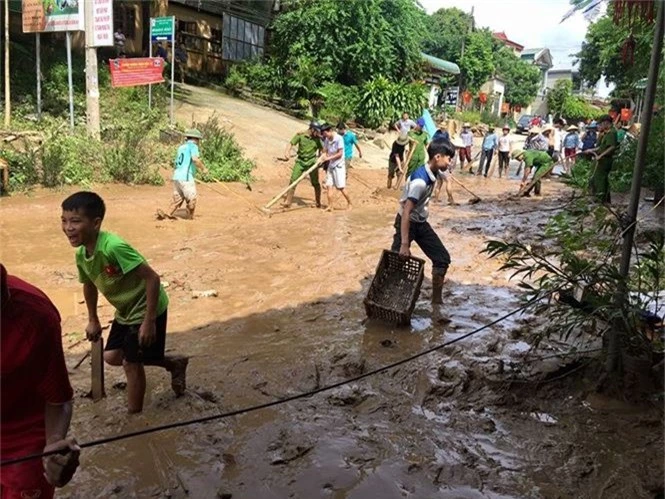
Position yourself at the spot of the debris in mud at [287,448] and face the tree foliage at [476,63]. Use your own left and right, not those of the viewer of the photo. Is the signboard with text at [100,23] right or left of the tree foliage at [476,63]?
left

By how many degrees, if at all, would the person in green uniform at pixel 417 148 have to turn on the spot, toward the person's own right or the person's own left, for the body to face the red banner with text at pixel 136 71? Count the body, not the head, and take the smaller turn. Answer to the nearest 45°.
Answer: approximately 90° to the person's own right

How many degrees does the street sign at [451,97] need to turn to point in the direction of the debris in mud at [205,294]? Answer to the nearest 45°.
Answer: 0° — it already faces it

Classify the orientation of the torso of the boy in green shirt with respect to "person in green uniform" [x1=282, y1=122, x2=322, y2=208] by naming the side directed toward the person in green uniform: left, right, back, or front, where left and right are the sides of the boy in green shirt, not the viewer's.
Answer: back

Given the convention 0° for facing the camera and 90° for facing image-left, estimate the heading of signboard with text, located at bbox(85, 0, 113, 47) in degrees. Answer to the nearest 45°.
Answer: approximately 0°

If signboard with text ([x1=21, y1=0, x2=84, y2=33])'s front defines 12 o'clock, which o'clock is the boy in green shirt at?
The boy in green shirt is roughly at 12 o'clock from the signboard with text.

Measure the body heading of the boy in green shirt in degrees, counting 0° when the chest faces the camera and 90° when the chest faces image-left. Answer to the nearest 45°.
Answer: approximately 45°

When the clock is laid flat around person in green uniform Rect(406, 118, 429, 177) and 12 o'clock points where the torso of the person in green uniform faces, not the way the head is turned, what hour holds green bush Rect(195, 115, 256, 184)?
The green bush is roughly at 3 o'clock from the person in green uniform.

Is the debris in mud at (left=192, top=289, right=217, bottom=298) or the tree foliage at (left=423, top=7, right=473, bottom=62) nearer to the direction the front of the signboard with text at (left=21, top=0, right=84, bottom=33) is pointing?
the debris in mud
